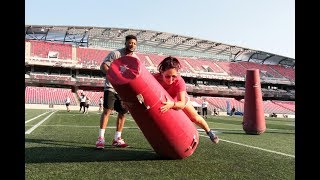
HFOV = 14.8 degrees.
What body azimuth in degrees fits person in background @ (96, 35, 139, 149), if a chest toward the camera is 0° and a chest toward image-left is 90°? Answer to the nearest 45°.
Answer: approximately 315°
